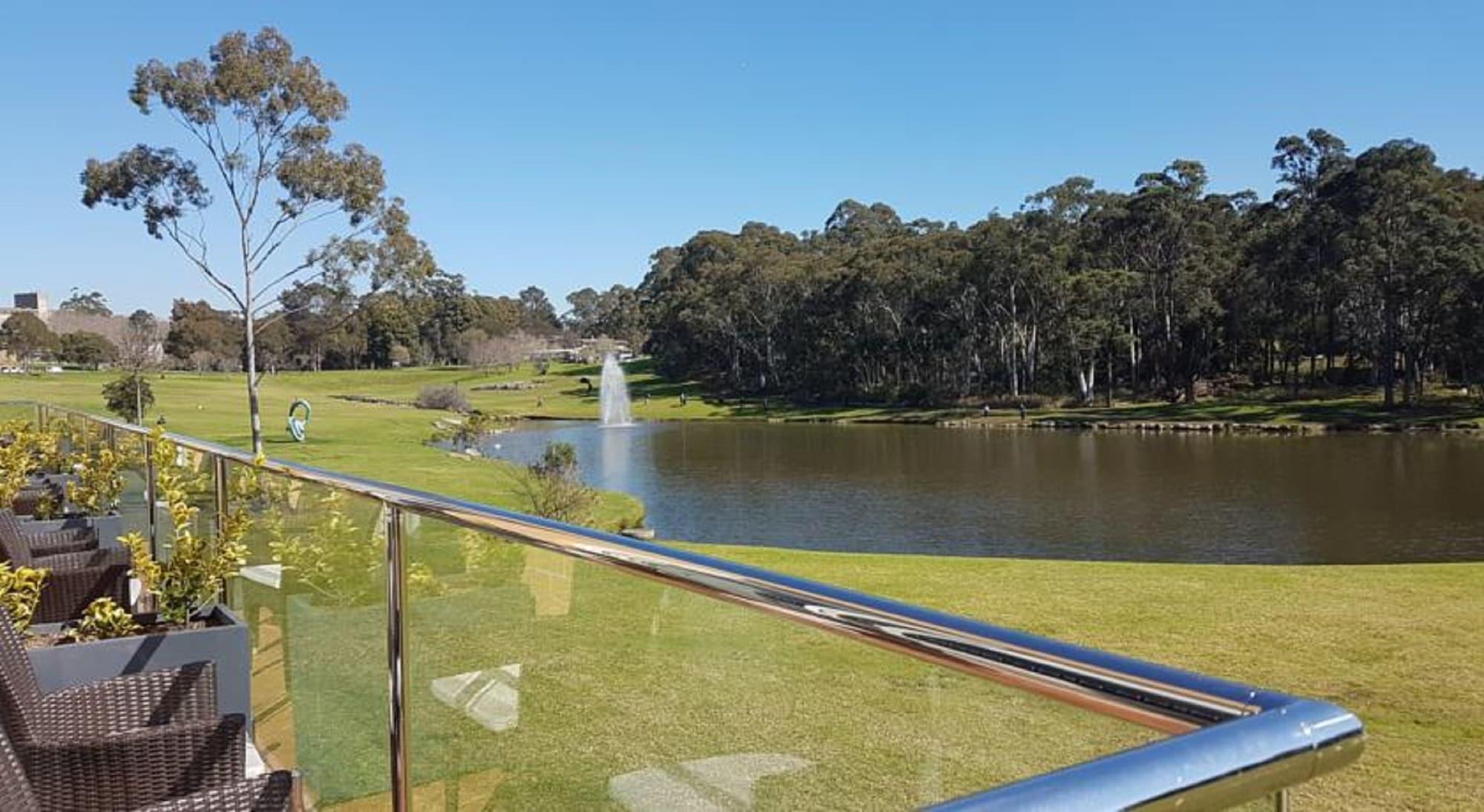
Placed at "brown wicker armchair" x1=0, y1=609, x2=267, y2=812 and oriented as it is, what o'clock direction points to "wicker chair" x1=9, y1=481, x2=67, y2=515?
The wicker chair is roughly at 9 o'clock from the brown wicker armchair.

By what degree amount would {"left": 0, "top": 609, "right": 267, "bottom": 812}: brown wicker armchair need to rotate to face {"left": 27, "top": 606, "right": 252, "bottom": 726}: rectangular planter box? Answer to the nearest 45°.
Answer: approximately 90° to its left

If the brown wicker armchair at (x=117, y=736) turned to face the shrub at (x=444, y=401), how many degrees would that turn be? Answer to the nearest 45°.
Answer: approximately 90° to its left

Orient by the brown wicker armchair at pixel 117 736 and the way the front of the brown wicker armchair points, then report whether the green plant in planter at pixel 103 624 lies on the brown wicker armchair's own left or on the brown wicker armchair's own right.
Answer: on the brown wicker armchair's own left

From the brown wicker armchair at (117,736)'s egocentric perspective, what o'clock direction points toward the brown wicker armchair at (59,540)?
the brown wicker armchair at (59,540) is roughly at 9 o'clock from the brown wicker armchair at (117,736).

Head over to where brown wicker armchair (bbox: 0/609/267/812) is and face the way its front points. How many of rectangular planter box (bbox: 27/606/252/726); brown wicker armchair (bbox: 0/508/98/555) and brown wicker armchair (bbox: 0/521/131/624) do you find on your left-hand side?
3

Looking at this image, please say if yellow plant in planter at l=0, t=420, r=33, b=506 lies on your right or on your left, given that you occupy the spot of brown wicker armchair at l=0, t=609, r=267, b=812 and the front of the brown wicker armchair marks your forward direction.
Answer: on your left

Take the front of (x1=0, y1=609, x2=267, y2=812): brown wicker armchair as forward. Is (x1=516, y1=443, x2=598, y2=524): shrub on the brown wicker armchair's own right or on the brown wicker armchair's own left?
on the brown wicker armchair's own left

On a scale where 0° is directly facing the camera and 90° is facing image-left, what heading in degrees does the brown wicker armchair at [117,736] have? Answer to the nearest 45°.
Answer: approximately 270°
